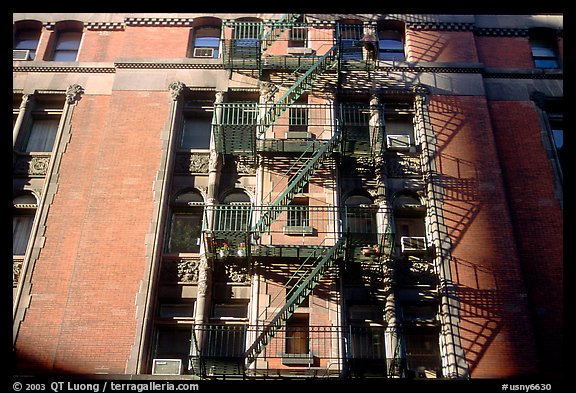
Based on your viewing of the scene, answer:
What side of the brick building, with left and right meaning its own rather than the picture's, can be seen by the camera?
front
